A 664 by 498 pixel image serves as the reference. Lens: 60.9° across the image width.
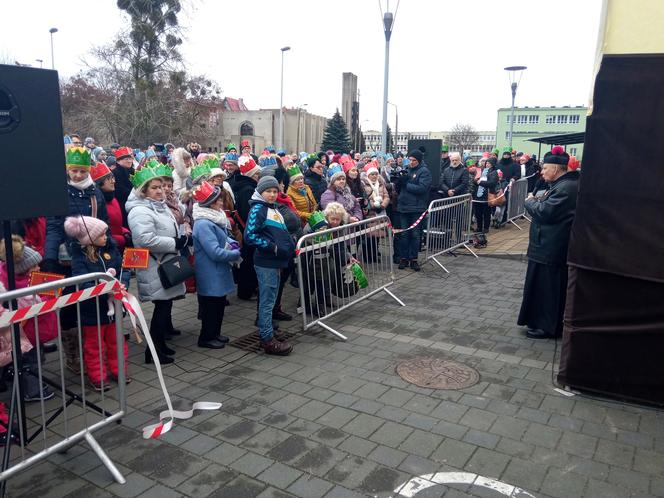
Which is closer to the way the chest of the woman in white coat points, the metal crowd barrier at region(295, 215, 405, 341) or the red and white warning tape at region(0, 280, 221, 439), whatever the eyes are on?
the metal crowd barrier

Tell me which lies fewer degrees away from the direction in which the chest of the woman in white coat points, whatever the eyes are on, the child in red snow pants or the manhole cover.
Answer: the manhole cover

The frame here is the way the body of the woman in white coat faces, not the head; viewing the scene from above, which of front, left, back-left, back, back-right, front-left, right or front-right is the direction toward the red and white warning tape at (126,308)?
right

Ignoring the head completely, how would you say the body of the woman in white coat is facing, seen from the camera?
to the viewer's right

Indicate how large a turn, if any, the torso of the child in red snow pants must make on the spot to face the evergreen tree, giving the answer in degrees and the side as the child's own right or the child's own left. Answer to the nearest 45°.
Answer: approximately 90° to the child's own left

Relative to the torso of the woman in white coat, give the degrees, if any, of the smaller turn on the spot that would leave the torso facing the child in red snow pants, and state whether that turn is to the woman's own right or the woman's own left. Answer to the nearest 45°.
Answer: approximately 135° to the woman's own right

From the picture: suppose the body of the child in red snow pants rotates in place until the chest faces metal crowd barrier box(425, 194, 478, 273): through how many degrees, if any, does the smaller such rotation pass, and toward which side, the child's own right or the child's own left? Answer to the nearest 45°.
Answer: approximately 90° to the child's own left

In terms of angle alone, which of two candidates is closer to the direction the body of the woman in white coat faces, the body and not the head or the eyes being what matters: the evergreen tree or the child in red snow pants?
the evergreen tree

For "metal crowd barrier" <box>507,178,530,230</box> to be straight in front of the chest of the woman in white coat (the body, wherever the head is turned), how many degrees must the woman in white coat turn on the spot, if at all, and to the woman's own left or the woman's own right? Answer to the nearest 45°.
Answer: approximately 45° to the woman's own left

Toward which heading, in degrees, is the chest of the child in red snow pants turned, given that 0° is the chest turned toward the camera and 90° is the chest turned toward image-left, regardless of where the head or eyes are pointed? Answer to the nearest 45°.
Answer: approximately 315°
